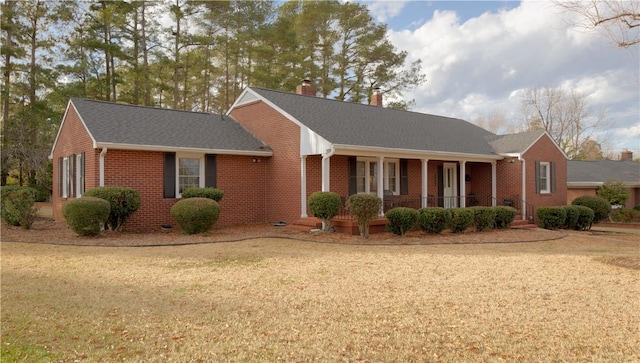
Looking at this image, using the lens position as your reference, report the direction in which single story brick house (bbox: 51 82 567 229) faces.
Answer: facing the viewer and to the right of the viewer

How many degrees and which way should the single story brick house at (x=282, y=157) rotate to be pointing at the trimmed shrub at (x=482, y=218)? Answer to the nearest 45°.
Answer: approximately 45° to its left

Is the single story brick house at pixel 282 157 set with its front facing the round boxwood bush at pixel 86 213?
no

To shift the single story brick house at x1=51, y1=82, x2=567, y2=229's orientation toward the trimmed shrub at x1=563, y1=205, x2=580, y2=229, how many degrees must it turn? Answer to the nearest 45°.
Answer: approximately 45° to its left

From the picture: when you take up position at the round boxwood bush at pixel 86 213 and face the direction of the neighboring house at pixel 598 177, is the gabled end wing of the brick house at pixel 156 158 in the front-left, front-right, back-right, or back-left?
front-left

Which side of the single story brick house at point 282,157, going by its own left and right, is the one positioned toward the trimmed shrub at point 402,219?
front

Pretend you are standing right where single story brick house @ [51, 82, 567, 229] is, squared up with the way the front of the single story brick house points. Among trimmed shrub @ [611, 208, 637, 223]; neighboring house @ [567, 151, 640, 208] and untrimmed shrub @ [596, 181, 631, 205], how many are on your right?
0

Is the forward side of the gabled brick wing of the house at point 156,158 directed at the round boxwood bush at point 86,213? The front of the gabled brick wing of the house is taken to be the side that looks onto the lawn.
no

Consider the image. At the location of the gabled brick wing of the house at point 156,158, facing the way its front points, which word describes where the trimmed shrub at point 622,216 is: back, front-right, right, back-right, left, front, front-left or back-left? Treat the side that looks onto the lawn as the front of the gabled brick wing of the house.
front-left
